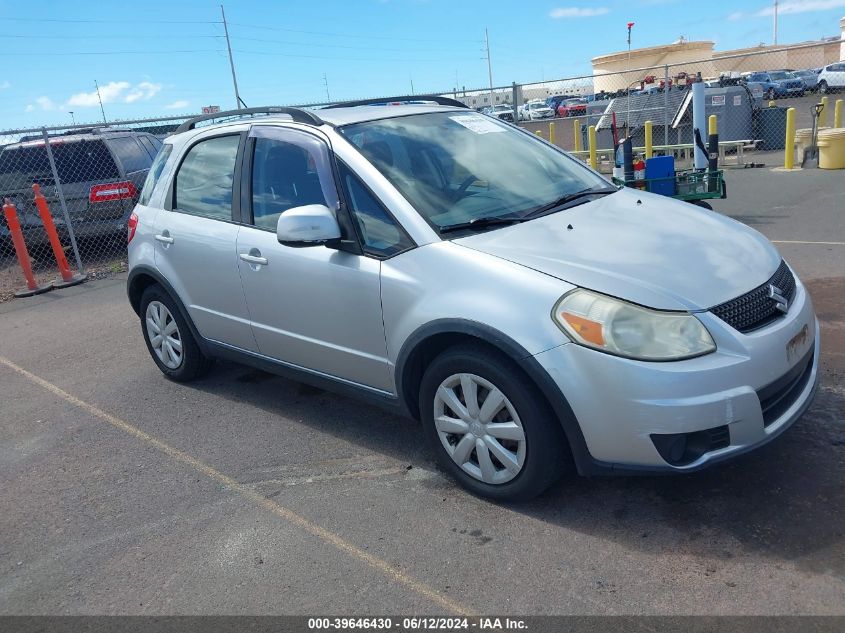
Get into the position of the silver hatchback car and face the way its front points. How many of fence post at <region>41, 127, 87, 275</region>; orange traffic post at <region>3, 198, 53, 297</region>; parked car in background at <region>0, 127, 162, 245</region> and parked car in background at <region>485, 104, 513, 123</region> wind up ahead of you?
0

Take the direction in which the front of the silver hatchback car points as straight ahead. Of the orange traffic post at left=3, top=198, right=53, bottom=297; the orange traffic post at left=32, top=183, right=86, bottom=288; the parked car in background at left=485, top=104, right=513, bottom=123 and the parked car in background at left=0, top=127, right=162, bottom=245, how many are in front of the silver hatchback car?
0

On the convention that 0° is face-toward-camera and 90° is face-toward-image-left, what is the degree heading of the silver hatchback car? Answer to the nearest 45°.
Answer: approximately 315°

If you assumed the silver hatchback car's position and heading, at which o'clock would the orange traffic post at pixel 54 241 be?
The orange traffic post is roughly at 6 o'clock from the silver hatchback car.

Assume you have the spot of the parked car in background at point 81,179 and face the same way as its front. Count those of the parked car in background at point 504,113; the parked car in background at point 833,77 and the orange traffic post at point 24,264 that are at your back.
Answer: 1

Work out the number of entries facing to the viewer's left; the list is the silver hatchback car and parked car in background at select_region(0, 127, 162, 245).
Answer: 0

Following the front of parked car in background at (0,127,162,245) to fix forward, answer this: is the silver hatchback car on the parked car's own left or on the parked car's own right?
on the parked car's own right

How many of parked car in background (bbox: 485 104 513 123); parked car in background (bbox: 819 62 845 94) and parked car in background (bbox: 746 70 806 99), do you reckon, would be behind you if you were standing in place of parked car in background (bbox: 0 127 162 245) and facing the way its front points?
0

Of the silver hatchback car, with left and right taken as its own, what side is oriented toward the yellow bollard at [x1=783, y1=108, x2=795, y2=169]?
left

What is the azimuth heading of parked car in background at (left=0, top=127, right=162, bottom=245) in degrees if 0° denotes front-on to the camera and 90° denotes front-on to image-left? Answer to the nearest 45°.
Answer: approximately 225°

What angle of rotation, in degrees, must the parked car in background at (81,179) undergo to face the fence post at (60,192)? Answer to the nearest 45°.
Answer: approximately 180°

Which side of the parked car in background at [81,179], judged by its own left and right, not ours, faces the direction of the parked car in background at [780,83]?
front

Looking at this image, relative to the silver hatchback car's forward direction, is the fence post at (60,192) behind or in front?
behind

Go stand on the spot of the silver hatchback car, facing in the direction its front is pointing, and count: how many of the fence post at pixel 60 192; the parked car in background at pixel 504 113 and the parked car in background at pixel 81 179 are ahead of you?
0

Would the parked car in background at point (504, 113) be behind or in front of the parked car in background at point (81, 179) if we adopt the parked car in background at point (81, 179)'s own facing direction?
in front

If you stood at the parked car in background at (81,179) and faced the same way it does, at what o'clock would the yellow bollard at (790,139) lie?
The yellow bollard is roughly at 2 o'clock from the parked car in background.

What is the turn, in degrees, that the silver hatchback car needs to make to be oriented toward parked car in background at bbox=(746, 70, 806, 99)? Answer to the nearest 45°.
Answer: approximately 90° to its left

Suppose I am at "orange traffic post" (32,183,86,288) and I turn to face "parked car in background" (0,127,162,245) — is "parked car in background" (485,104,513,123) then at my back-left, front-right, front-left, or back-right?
front-right

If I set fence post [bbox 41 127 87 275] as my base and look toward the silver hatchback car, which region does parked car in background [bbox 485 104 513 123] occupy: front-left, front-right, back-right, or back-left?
back-left

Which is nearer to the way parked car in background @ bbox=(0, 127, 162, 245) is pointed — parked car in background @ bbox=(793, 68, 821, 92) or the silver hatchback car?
the parked car in background
